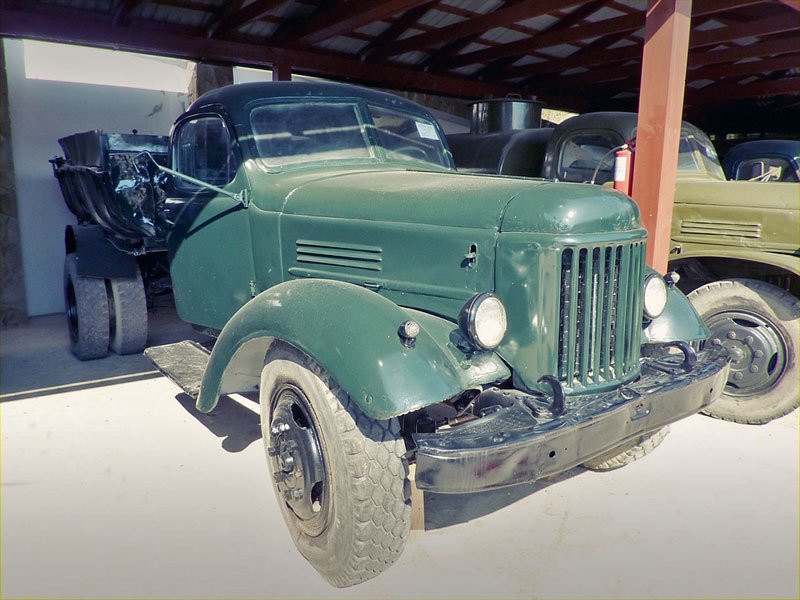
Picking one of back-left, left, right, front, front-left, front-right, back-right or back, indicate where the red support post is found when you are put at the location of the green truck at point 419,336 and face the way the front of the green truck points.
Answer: left

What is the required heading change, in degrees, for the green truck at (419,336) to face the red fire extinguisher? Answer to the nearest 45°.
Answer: approximately 90° to its left

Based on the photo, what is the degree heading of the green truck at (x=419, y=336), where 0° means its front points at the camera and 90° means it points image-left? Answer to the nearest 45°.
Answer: approximately 315°
